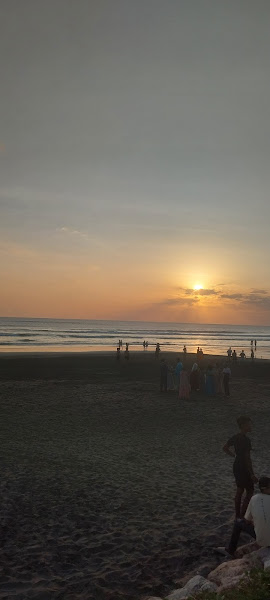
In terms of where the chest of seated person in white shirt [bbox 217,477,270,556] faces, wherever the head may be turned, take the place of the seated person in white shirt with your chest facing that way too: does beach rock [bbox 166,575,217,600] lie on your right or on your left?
on your left

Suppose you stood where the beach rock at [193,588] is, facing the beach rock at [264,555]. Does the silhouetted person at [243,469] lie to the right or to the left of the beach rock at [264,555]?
left

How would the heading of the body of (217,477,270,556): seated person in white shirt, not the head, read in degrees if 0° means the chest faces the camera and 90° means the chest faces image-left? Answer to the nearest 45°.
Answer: approximately 135°

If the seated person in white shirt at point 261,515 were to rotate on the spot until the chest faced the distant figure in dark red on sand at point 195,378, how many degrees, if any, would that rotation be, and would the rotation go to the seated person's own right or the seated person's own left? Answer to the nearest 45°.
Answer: approximately 45° to the seated person's own right

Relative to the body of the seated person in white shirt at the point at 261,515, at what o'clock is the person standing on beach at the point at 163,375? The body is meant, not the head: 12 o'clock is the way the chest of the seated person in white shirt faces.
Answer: The person standing on beach is roughly at 1 o'clock from the seated person in white shirt.

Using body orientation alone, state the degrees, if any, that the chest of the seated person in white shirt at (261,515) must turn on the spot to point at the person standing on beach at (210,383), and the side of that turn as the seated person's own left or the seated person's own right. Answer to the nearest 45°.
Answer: approximately 45° to the seated person's own right

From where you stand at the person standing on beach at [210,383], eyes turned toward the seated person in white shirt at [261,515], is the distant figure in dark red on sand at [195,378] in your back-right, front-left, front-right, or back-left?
back-right

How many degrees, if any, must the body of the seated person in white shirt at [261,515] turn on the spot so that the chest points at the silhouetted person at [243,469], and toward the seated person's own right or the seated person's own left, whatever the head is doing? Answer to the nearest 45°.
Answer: approximately 45° to the seated person's own right
